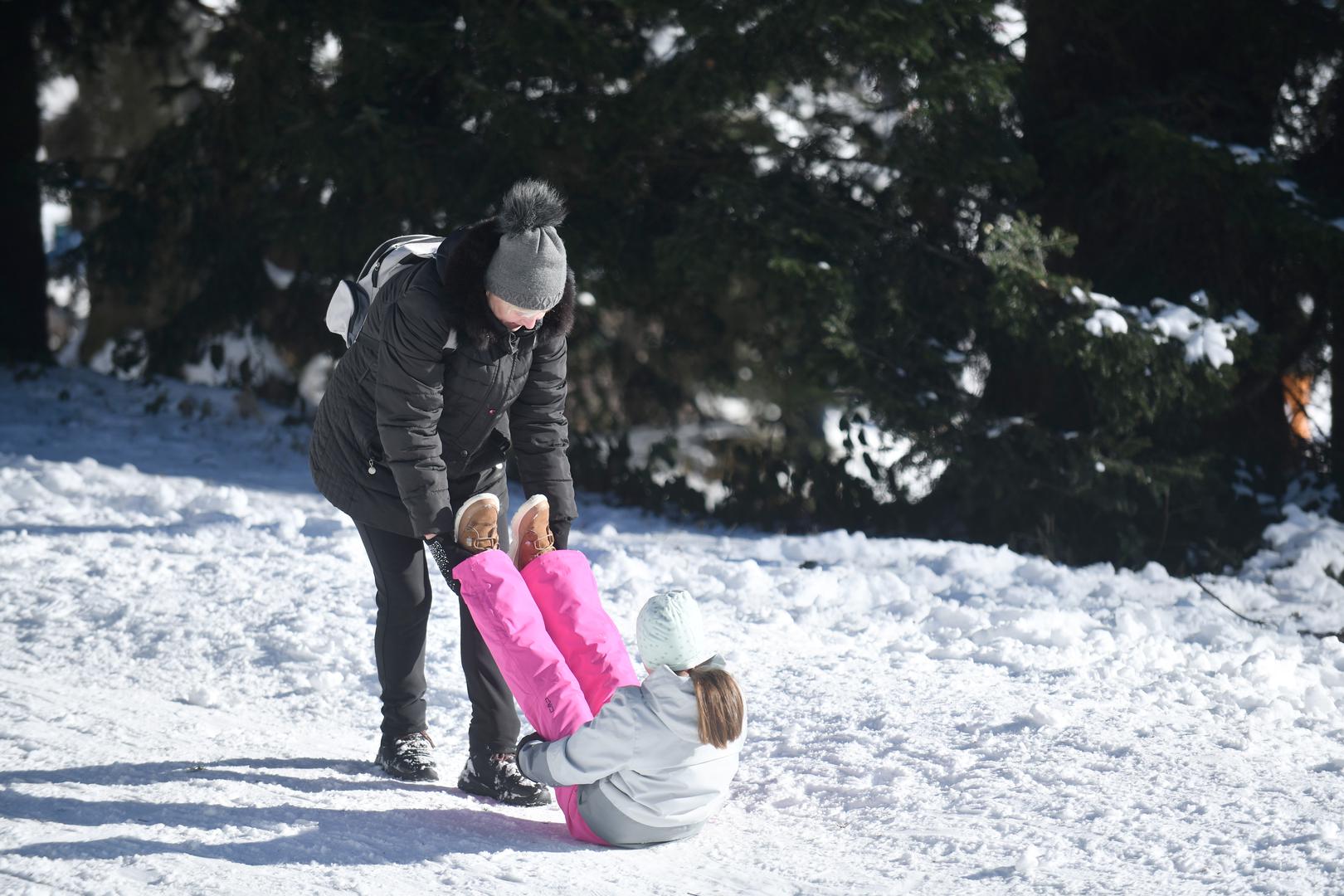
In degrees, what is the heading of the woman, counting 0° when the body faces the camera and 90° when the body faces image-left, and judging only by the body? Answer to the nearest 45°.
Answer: approximately 315°

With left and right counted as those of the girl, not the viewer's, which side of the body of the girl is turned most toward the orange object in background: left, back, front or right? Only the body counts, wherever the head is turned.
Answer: right

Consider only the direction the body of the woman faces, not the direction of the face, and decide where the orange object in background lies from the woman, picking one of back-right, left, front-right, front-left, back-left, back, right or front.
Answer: left

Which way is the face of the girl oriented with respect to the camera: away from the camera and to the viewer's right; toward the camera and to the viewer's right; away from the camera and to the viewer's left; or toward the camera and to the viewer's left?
away from the camera and to the viewer's left
